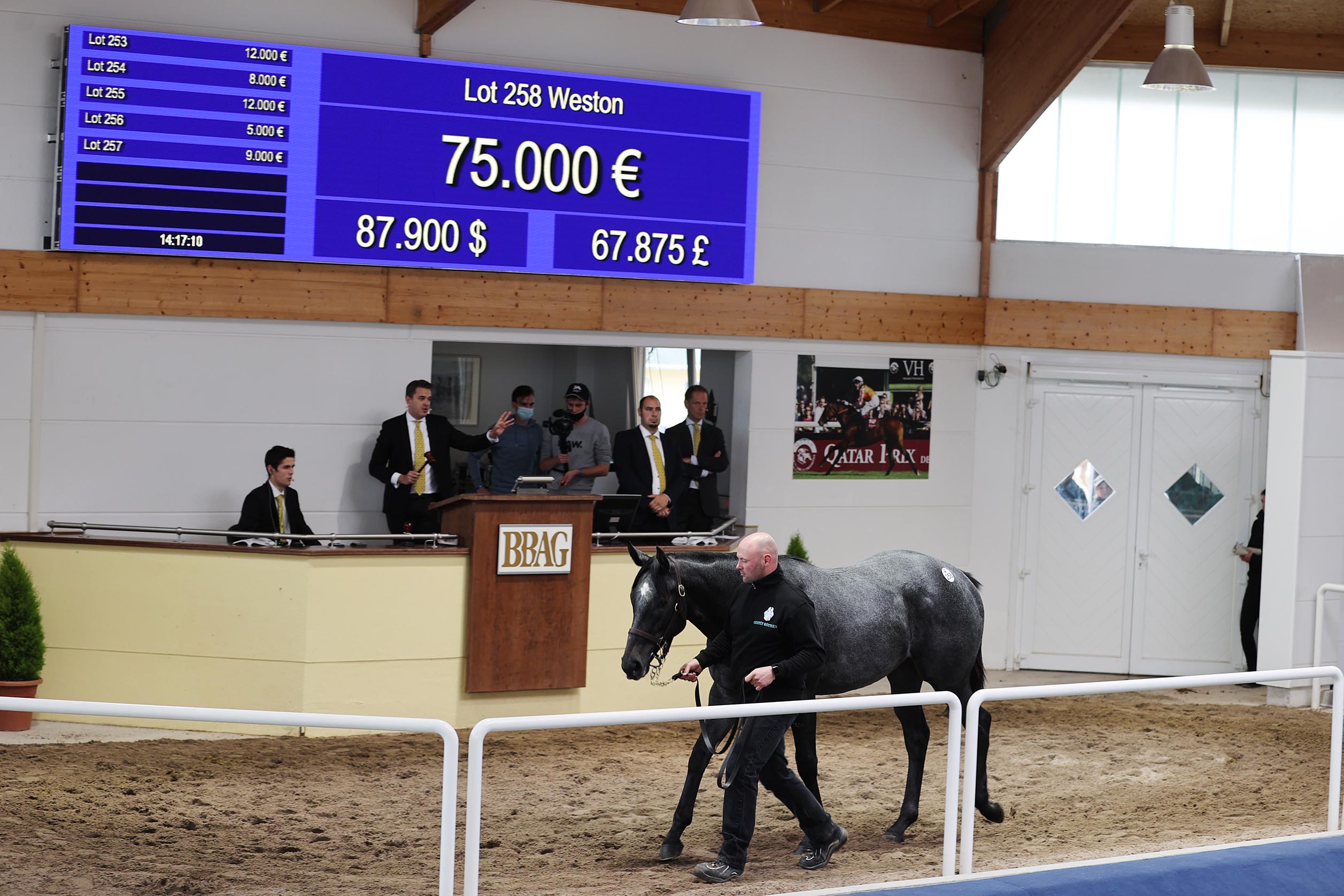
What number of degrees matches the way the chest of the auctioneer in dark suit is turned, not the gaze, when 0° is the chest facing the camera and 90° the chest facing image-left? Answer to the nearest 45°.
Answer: approximately 0°

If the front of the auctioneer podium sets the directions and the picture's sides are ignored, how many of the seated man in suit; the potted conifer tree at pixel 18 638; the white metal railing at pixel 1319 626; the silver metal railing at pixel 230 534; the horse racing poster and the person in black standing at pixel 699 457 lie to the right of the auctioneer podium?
3

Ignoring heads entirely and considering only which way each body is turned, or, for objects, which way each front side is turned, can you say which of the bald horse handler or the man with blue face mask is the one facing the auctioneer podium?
the man with blue face mask

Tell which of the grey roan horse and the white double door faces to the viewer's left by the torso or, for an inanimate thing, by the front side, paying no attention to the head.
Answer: the grey roan horse

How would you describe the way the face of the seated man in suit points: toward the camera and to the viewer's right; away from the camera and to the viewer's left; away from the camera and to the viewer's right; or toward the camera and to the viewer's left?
toward the camera and to the viewer's right

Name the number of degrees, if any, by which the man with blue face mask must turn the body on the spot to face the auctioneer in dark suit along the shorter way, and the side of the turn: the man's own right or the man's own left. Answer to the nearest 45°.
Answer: approximately 45° to the man's own right

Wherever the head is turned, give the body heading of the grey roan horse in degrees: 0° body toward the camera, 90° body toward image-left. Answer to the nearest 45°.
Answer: approximately 90°

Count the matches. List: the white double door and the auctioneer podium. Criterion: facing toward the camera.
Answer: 2

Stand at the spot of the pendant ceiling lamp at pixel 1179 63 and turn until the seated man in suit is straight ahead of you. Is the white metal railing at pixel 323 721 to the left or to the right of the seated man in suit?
left

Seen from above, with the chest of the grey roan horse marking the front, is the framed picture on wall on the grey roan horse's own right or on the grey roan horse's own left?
on the grey roan horse's own right
